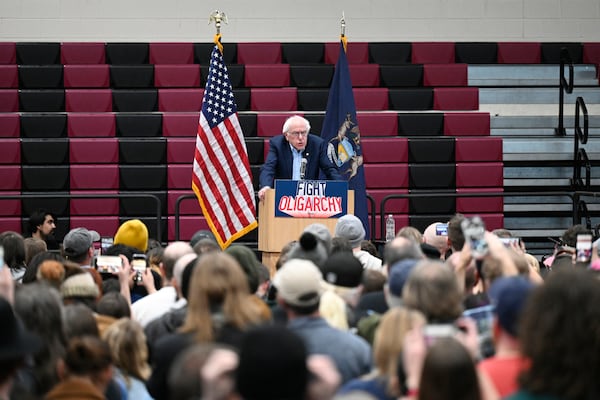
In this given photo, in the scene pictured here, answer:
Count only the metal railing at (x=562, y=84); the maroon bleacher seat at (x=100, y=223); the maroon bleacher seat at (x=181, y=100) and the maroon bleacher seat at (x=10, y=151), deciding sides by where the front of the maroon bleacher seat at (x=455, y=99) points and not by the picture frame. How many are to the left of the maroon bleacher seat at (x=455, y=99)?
1

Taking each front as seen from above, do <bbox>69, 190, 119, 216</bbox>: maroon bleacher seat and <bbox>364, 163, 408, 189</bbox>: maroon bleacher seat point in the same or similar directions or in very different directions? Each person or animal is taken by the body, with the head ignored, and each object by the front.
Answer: same or similar directions

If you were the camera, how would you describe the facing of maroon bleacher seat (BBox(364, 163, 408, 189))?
facing the viewer

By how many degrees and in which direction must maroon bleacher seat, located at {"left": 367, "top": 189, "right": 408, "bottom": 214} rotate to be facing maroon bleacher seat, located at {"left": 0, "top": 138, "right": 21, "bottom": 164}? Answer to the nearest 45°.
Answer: approximately 90° to its right

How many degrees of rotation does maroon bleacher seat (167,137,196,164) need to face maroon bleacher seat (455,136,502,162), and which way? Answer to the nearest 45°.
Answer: approximately 90° to its left

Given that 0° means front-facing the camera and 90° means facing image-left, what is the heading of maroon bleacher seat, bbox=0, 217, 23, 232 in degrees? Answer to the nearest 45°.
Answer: approximately 0°

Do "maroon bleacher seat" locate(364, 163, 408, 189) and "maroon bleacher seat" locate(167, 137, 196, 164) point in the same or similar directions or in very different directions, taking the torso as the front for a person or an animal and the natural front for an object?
same or similar directions

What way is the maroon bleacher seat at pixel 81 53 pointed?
toward the camera

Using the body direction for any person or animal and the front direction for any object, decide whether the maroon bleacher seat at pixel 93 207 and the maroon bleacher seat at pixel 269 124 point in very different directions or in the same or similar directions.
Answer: same or similar directions

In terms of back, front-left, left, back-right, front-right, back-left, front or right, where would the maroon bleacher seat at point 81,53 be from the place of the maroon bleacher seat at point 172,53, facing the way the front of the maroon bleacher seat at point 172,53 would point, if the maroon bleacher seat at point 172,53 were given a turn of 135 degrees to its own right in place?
front-left

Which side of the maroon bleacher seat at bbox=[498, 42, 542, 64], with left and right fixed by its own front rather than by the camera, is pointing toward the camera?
front

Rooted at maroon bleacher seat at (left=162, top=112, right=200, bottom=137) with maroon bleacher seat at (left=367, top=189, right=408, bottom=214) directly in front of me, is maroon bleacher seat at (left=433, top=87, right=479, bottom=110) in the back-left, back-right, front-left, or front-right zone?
front-left

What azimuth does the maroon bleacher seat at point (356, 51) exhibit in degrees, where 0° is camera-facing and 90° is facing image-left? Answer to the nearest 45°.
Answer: approximately 0°

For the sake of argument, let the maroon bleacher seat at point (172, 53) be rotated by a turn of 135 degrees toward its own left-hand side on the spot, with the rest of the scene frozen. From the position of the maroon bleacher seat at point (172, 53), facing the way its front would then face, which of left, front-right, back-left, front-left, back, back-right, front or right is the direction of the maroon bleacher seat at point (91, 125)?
back

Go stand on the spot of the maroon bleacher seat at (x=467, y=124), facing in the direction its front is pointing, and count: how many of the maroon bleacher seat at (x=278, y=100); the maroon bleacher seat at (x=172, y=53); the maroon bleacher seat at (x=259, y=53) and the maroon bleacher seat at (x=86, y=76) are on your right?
4

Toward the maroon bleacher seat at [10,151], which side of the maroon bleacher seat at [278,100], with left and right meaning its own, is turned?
right
